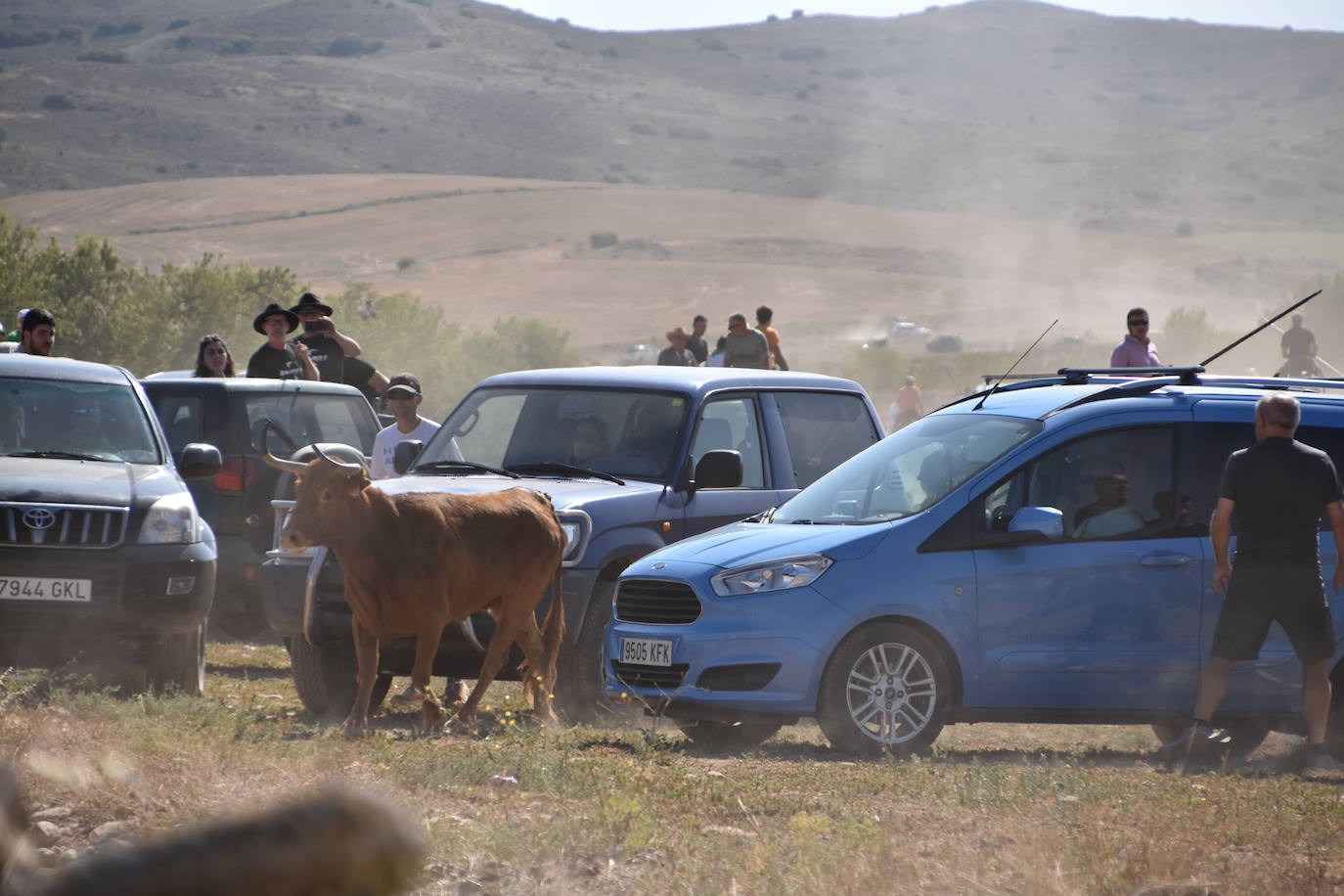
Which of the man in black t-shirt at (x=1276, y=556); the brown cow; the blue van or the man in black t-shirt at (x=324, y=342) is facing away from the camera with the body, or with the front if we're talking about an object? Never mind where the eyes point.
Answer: the man in black t-shirt at (x=1276, y=556)

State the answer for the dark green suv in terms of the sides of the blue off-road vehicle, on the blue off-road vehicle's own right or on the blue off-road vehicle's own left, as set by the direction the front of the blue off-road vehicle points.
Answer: on the blue off-road vehicle's own right

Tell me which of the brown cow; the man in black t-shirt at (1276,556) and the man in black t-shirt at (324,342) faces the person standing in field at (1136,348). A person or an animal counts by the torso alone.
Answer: the man in black t-shirt at (1276,556)

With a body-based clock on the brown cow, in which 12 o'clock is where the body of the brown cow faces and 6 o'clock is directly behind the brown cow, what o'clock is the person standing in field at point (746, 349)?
The person standing in field is roughly at 5 o'clock from the brown cow.

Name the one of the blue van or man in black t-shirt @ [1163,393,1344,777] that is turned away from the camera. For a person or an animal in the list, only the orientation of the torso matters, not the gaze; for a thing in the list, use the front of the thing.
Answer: the man in black t-shirt

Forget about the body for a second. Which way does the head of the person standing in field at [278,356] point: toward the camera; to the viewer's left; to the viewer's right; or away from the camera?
toward the camera

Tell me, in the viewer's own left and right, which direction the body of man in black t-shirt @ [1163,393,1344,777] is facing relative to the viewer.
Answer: facing away from the viewer

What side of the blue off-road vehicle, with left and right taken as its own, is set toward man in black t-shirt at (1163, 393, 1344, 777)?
left

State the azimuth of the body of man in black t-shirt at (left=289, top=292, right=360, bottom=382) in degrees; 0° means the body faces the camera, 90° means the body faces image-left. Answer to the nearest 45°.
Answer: approximately 45°

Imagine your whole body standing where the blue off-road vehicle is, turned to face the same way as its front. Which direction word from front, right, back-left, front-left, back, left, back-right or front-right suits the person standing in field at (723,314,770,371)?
back-right

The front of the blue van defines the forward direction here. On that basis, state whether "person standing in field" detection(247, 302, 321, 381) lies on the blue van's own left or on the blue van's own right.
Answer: on the blue van's own right

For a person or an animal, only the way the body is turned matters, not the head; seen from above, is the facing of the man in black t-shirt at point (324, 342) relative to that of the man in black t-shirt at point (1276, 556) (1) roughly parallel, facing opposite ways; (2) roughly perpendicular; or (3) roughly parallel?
roughly parallel, facing opposite ways

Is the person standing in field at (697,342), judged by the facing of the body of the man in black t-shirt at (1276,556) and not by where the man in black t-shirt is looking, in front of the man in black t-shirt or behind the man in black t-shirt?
in front

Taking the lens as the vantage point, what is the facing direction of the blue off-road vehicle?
facing the viewer and to the left of the viewer
